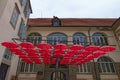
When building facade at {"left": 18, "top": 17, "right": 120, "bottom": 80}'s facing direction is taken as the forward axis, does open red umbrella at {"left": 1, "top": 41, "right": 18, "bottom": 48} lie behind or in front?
in front

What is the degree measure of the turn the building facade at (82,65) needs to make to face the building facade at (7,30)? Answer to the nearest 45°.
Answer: approximately 45° to its right

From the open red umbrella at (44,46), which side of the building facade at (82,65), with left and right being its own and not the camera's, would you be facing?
front

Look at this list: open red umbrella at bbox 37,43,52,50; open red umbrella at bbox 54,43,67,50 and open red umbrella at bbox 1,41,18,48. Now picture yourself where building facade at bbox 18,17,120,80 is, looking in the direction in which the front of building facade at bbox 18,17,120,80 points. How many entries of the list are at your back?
0

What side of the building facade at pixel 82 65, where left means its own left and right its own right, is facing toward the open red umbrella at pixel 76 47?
front

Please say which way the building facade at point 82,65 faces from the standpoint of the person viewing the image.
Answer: facing the viewer

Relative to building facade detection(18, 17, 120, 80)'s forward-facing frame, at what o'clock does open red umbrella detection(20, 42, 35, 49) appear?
The open red umbrella is roughly at 1 o'clock from the building facade.

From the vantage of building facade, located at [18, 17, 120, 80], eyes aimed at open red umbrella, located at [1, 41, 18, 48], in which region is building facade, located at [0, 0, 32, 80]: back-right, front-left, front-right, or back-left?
front-right

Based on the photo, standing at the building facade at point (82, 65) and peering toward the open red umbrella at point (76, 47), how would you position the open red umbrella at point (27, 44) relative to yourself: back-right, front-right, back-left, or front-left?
front-right

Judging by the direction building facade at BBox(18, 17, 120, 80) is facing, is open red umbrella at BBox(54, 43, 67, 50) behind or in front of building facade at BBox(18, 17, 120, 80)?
in front
